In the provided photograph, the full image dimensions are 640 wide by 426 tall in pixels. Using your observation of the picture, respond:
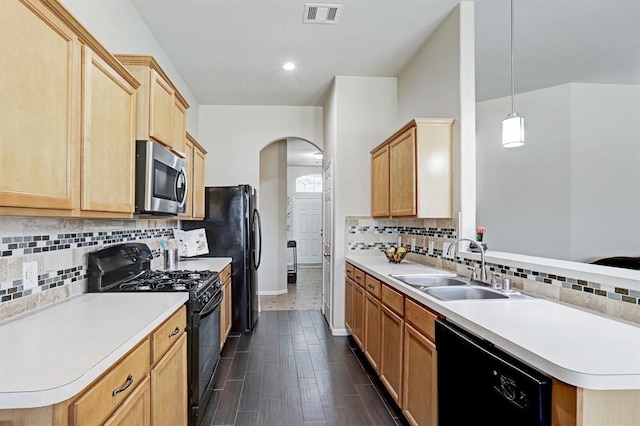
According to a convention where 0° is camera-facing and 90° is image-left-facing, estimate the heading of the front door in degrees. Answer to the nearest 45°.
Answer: approximately 0°

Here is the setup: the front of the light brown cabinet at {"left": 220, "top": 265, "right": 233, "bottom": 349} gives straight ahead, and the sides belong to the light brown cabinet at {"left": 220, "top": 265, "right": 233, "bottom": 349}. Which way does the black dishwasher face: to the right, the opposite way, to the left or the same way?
the opposite way

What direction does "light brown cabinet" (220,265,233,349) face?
to the viewer's right

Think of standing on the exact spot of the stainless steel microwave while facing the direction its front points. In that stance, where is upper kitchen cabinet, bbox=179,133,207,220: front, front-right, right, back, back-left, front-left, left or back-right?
back-left

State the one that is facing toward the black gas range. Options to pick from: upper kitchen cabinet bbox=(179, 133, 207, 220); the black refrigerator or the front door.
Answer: the front door

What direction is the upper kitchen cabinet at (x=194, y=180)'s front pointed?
to the viewer's right

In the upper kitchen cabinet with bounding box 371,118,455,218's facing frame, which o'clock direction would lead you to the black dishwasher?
The black dishwasher is roughly at 9 o'clock from the upper kitchen cabinet.

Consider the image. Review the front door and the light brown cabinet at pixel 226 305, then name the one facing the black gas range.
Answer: the front door

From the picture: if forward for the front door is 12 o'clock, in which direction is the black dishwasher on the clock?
The black dishwasher is roughly at 12 o'clock from the front door.

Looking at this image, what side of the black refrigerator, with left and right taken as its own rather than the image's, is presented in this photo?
right

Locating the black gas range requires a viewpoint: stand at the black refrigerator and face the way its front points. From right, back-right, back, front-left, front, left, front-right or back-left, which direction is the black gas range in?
right

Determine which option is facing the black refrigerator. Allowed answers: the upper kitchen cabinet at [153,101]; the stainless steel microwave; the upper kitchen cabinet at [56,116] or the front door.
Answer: the front door

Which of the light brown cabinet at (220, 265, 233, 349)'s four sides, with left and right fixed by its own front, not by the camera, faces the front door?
left

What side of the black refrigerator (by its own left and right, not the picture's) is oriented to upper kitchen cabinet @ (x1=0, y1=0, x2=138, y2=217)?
right
